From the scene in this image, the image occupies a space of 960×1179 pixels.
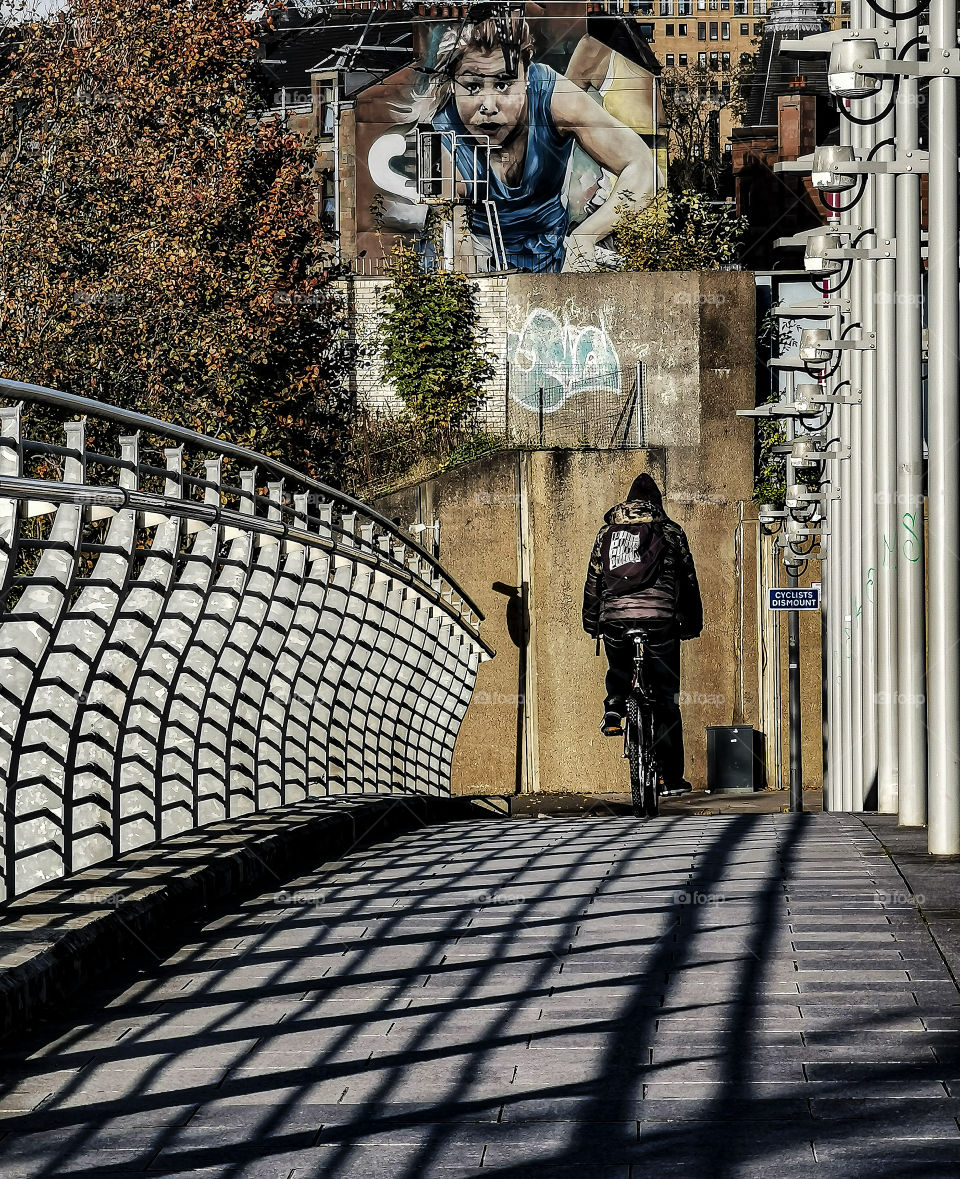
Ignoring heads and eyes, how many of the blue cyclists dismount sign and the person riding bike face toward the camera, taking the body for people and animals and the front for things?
1

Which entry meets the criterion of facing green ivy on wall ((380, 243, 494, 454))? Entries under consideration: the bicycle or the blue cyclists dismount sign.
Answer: the bicycle

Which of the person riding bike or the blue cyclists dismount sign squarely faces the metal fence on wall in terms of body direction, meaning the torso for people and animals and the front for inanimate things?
the person riding bike

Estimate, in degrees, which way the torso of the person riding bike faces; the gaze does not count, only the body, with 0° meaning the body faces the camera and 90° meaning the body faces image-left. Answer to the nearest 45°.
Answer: approximately 180°

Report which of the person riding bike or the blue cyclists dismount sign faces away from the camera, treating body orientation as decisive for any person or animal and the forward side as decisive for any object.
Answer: the person riding bike

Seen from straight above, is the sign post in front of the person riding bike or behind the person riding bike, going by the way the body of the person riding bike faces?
in front

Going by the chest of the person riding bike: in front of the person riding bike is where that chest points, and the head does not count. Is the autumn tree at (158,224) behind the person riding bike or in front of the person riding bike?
in front

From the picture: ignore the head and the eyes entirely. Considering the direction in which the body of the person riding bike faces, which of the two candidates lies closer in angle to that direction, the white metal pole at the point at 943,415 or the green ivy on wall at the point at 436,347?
the green ivy on wall

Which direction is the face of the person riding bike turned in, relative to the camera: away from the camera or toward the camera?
away from the camera

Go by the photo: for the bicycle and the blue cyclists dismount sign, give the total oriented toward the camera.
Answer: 1

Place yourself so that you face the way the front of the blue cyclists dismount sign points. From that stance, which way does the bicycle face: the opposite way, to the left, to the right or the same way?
the opposite way

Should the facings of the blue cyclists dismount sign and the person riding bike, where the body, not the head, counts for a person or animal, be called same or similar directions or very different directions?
very different directions

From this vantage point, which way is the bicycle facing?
away from the camera

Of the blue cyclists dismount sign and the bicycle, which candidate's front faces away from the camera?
the bicycle
